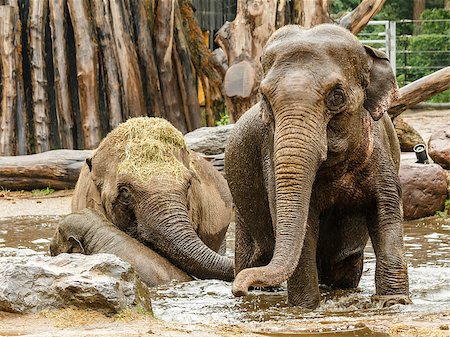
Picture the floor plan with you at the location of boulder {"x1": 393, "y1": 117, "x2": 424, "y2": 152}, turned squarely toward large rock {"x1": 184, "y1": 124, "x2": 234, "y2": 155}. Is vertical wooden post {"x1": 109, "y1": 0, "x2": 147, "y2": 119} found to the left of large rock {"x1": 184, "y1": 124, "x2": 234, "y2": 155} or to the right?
right

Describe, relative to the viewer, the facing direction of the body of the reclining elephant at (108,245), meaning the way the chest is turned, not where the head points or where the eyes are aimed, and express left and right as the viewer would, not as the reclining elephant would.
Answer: facing to the left of the viewer

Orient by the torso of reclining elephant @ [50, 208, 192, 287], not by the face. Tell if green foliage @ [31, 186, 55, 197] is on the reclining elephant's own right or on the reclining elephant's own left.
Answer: on the reclining elephant's own right

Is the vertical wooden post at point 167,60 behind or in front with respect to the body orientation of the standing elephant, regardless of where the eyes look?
behind

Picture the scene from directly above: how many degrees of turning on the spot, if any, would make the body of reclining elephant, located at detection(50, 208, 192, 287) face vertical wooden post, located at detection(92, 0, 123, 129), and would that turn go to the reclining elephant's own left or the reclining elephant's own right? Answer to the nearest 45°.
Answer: approximately 90° to the reclining elephant's own right

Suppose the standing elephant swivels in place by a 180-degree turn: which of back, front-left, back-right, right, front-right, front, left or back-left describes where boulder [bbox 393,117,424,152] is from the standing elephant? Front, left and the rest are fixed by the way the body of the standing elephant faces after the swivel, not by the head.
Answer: front

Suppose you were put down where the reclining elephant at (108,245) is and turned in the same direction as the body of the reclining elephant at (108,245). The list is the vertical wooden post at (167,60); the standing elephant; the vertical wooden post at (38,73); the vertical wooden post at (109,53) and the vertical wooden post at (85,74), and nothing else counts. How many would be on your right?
4

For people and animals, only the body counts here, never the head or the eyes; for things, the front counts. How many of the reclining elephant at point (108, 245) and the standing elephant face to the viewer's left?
1

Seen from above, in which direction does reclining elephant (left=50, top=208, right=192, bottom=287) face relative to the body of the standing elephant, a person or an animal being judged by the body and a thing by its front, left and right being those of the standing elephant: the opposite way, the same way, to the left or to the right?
to the right

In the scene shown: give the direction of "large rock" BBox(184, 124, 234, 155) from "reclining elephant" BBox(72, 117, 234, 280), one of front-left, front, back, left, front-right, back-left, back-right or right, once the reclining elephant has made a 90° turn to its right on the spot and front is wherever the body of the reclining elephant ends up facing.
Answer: back-right

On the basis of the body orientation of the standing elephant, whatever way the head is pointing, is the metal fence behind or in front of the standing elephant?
behind

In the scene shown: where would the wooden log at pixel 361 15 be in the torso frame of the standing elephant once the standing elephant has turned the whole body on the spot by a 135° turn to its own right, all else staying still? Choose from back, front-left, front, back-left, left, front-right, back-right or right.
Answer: front-right

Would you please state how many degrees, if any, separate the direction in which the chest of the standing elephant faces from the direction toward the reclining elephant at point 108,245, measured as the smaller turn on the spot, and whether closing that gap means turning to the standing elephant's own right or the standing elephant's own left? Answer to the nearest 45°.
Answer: approximately 135° to the standing elephant's own right
